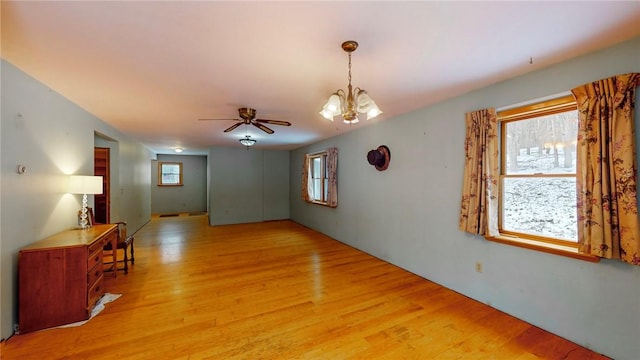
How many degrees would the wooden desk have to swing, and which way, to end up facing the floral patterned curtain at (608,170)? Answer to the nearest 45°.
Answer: approximately 45° to its right

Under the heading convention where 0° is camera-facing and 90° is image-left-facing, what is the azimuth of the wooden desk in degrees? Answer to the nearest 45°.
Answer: approximately 270°

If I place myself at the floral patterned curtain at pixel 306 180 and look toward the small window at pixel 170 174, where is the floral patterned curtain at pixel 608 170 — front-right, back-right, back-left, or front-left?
back-left

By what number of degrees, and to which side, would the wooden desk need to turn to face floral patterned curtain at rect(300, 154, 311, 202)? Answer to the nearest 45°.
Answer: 0° — it already faces it

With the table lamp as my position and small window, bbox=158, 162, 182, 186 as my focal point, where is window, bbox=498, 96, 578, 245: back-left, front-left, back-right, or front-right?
back-right

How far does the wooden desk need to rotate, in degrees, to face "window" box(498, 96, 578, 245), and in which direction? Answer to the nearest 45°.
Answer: approximately 45° to its right

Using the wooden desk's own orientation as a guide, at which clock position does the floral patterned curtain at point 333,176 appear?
The floral patterned curtain is roughly at 12 o'clock from the wooden desk.
